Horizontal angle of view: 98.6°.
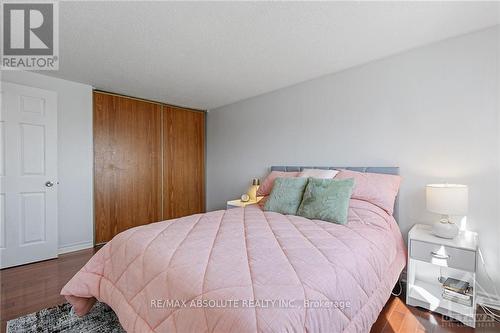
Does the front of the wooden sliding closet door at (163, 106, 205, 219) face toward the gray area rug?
no

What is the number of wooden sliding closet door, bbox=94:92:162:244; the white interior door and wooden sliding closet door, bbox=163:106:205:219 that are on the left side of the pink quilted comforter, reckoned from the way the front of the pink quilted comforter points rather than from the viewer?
0

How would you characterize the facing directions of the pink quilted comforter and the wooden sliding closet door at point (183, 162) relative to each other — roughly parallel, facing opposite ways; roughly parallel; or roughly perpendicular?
roughly perpendicular

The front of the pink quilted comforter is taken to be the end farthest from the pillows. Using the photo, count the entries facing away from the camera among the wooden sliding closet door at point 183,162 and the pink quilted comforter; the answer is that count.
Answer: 0

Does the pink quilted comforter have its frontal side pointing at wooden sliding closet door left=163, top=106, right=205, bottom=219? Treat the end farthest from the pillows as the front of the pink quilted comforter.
no

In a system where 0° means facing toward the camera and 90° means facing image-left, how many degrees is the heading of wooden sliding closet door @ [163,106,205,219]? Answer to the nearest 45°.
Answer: approximately 315°

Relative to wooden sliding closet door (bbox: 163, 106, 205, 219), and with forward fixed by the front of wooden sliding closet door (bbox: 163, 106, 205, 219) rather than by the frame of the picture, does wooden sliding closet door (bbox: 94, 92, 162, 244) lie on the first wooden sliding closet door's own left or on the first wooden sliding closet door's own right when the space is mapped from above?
on the first wooden sliding closet door's own right

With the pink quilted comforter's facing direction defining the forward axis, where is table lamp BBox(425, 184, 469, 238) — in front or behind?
behind

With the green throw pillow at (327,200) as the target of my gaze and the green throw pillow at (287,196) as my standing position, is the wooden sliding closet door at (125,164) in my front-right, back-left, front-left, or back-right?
back-right

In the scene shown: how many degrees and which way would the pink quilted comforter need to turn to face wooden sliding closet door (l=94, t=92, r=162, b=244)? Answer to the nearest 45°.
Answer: approximately 90° to its right

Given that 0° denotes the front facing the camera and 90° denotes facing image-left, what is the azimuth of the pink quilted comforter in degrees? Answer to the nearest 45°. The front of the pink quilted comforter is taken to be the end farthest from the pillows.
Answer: approximately 45°

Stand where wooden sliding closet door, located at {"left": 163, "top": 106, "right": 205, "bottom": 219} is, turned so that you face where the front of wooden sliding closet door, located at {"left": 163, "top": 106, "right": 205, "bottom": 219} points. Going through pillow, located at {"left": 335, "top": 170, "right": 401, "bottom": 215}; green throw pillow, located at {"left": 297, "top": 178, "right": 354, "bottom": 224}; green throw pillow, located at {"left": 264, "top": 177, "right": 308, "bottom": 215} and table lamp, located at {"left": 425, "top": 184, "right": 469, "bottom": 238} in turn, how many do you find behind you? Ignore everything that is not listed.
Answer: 0
